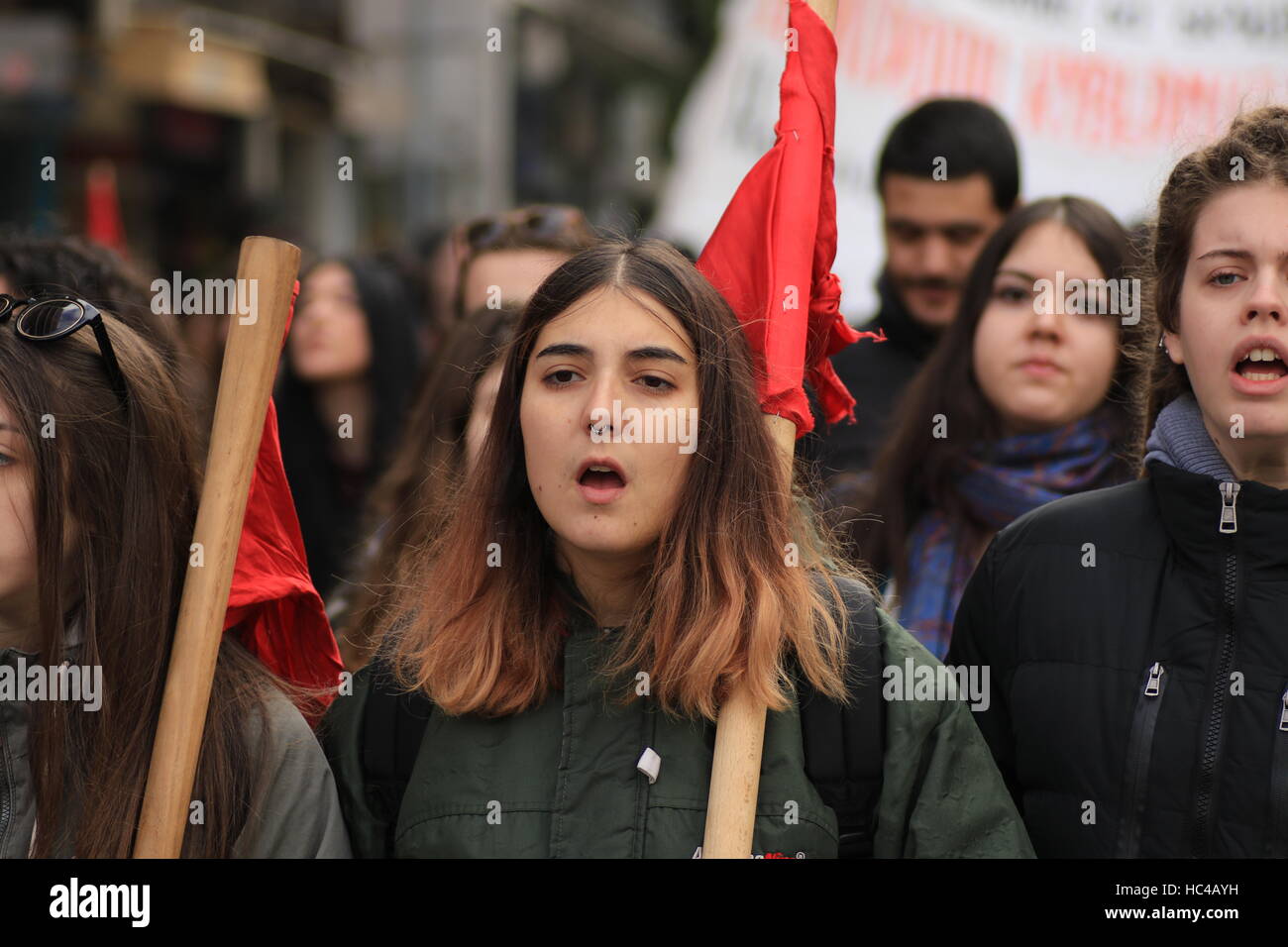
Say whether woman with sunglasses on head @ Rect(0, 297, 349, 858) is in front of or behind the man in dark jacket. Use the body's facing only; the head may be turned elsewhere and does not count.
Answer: in front

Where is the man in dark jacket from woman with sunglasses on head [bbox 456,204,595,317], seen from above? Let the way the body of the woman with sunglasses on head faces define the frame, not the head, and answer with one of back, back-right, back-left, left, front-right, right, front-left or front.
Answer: back-left

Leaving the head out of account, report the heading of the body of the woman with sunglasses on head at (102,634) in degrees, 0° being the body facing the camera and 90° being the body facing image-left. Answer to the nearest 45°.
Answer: approximately 45°

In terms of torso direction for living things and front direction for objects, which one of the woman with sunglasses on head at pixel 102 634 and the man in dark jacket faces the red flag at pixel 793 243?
the man in dark jacket

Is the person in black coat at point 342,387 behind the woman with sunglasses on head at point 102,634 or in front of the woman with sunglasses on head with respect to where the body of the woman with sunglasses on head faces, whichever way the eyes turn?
behind

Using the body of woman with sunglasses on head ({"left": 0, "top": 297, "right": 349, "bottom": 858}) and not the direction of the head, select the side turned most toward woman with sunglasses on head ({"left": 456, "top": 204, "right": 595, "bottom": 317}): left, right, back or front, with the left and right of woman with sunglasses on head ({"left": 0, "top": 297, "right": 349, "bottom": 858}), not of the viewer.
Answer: back

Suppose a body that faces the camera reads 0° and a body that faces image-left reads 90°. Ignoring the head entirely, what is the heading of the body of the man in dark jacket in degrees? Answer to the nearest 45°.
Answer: approximately 0°

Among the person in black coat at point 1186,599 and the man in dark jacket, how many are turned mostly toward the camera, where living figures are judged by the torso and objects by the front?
2

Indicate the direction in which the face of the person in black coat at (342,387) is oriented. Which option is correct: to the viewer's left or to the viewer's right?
to the viewer's left

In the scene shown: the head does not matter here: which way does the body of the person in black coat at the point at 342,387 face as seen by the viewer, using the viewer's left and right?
facing the viewer and to the left of the viewer

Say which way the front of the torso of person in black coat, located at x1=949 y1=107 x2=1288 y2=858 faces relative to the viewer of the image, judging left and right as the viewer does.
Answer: facing the viewer
